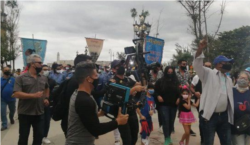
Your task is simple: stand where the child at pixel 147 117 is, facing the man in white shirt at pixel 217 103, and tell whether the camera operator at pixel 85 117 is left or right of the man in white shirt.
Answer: right

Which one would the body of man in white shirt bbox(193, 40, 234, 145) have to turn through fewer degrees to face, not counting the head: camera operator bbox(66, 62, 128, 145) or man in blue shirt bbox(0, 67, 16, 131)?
the camera operator

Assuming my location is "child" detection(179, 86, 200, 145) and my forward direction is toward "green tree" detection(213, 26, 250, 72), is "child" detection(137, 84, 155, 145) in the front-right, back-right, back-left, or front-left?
back-left
